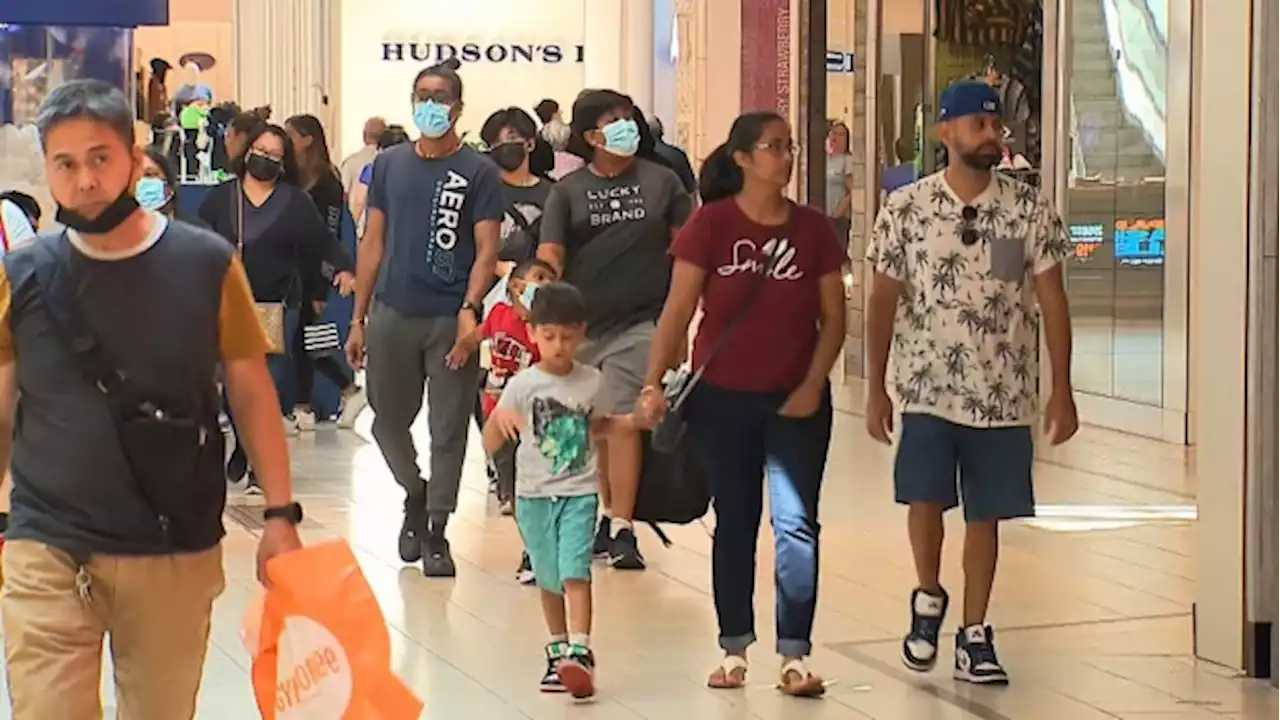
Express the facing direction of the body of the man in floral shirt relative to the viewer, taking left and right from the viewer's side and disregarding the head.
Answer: facing the viewer

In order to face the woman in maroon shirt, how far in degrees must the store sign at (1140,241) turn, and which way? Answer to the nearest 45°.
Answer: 0° — it already faces them

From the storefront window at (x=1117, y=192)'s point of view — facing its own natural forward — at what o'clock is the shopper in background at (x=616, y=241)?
The shopper in background is roughly at 11 o'clock from the storefront window.

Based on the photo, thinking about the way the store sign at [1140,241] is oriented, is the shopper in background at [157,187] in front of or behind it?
in front

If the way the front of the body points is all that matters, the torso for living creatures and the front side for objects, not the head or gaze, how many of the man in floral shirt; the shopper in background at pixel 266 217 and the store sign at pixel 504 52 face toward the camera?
3

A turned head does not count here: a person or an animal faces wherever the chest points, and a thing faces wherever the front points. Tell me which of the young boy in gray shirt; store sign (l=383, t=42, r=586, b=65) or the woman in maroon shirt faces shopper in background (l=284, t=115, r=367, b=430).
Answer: the store sign

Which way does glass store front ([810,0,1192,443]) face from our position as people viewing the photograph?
facing the viewer and to the left of the viewer

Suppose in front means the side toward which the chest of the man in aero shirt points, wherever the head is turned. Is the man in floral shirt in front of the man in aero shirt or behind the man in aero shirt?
in front

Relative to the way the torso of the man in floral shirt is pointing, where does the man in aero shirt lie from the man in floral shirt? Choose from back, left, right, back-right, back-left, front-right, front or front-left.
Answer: back-right

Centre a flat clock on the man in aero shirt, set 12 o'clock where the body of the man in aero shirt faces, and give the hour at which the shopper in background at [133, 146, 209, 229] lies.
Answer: The shopper in background is roughly at 5 o'clock from the man in aero shirt.

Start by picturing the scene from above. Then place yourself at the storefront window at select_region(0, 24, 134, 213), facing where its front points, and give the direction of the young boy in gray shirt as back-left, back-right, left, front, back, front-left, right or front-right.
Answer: front

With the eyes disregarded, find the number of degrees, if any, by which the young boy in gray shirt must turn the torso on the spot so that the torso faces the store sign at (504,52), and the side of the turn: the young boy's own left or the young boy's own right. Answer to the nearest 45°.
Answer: approximately 180°

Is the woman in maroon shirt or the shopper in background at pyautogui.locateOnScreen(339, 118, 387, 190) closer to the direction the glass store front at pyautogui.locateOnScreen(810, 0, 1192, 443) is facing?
the woman in maroon shirt

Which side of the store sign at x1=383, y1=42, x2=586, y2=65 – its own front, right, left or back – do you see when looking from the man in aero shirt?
front
